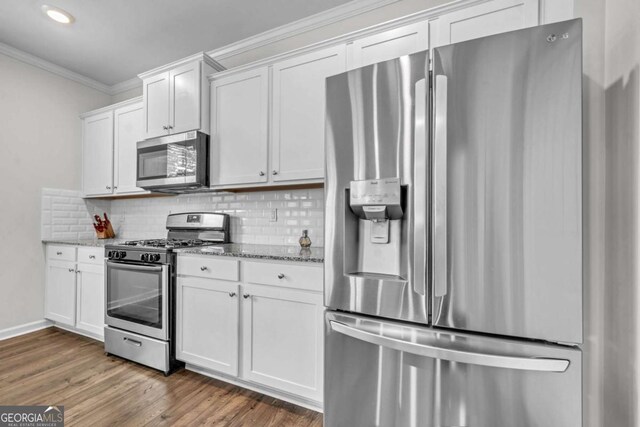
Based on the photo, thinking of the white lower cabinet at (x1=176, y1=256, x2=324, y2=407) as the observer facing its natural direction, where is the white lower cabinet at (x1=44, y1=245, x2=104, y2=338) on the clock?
the white lower cabinet at (x1=44, y1=245, x2=104, y2=338) is roughly at 3 o'clock from the white lower cabinet at (x1=176, y1=256, x2=324, y2=407).

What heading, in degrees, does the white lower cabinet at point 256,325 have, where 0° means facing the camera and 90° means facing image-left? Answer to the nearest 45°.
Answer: approximately 45°

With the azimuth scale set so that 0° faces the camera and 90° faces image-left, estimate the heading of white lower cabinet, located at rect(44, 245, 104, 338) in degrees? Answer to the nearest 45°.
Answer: approximately 45°

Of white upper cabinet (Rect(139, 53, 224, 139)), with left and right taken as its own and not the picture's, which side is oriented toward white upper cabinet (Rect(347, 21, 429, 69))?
left

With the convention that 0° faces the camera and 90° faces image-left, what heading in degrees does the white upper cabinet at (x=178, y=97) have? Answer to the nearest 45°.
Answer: approximately 45°

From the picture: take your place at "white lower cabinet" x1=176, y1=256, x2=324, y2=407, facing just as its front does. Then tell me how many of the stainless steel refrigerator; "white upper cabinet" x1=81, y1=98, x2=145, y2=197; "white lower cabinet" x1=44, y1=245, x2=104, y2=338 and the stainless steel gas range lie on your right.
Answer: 3

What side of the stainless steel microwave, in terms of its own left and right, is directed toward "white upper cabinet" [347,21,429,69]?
left

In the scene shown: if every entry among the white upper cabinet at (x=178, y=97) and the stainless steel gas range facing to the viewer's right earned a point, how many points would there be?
0
